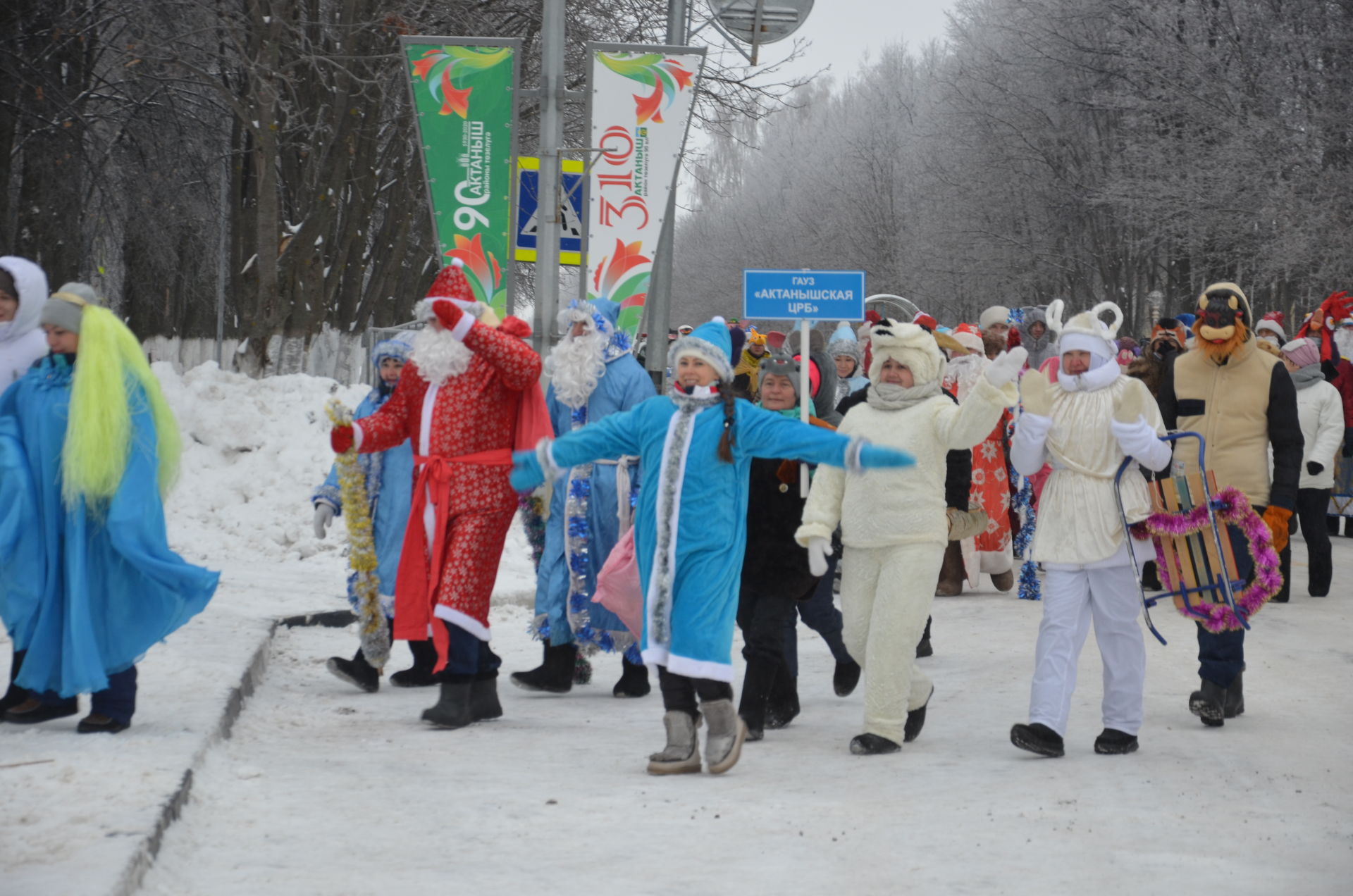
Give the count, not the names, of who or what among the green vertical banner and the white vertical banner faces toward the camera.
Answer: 2

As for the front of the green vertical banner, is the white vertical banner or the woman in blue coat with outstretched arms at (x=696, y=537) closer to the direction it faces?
the woman in blue coat with outstretched arms

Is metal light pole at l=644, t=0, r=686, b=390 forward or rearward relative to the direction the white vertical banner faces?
rearward

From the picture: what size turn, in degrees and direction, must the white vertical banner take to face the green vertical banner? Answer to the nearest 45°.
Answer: approximately 90° to its right

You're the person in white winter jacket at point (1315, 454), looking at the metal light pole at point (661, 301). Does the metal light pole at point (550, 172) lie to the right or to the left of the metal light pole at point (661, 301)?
left

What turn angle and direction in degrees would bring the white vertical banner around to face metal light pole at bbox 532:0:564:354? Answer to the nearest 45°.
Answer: approximately 45° to its right

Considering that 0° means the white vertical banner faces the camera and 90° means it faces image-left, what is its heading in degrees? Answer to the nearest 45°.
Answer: approximately 0°

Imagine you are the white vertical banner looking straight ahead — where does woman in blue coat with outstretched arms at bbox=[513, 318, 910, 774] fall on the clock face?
The woman in blue coat with outstretched arms is roughly at 12 o'clock from the white vertical banner.

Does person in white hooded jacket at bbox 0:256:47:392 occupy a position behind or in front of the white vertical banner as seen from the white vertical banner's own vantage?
in front

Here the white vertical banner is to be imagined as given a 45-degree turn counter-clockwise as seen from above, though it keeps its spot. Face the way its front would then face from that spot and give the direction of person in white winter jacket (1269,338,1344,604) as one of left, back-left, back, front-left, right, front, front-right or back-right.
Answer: front-left

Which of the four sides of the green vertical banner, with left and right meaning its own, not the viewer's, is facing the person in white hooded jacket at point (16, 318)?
front
